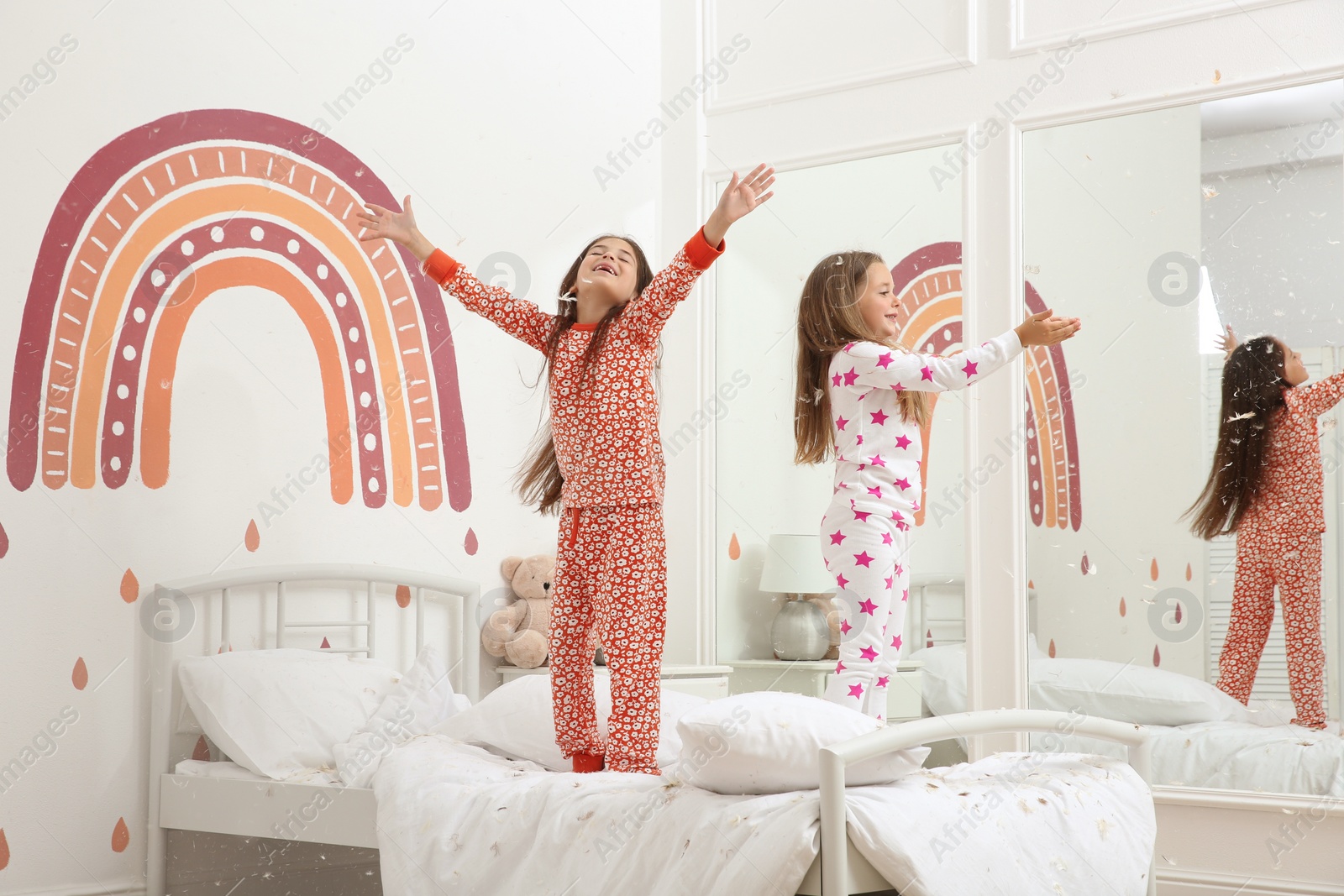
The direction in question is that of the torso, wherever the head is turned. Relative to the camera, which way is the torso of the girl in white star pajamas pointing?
to the viewer's right

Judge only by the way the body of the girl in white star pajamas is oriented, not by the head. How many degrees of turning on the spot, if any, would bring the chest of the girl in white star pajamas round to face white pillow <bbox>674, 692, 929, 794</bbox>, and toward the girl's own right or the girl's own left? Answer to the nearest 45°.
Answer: approximately 90° to the girl's own right

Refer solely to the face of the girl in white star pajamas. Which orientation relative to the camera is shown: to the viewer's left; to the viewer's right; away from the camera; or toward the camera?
to the viewer's right

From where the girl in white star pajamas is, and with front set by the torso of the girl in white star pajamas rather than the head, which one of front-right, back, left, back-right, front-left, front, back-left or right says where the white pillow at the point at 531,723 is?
back

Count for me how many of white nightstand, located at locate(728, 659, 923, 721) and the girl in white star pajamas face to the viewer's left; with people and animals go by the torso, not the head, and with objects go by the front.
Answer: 0

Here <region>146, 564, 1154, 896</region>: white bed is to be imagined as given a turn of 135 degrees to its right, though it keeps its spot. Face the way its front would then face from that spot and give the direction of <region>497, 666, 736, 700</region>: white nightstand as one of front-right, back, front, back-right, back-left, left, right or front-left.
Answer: right

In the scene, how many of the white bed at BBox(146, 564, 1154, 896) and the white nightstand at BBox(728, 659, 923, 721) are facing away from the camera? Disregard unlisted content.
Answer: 0

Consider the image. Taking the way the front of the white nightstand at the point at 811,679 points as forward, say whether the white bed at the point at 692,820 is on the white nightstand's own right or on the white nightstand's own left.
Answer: on the white nightstand's own right

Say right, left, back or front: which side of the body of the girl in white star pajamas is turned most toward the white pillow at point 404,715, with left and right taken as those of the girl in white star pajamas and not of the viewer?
back

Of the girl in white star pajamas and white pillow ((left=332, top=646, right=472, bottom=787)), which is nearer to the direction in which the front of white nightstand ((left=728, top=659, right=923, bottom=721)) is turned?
the girl in white star pajamas
